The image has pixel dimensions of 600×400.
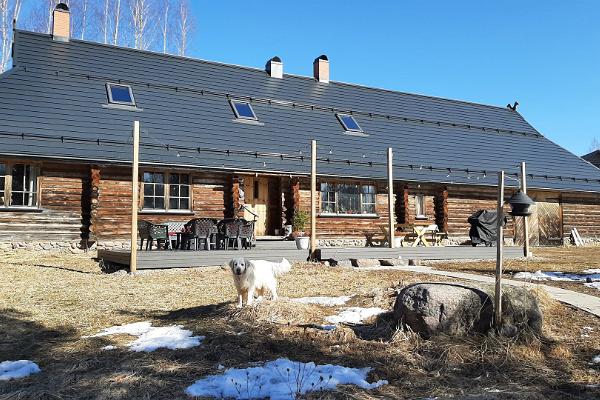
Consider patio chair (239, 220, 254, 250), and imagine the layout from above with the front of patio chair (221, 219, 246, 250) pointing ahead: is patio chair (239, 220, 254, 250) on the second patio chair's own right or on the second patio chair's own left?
on the second patio chair's own right

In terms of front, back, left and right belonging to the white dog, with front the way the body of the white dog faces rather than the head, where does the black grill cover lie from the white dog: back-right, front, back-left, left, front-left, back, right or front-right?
back

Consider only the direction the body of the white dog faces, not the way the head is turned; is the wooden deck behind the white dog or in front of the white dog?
behind

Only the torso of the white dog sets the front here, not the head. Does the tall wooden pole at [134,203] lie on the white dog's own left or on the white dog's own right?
on the white dog's own right

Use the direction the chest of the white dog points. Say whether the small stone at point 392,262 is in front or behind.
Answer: behind
